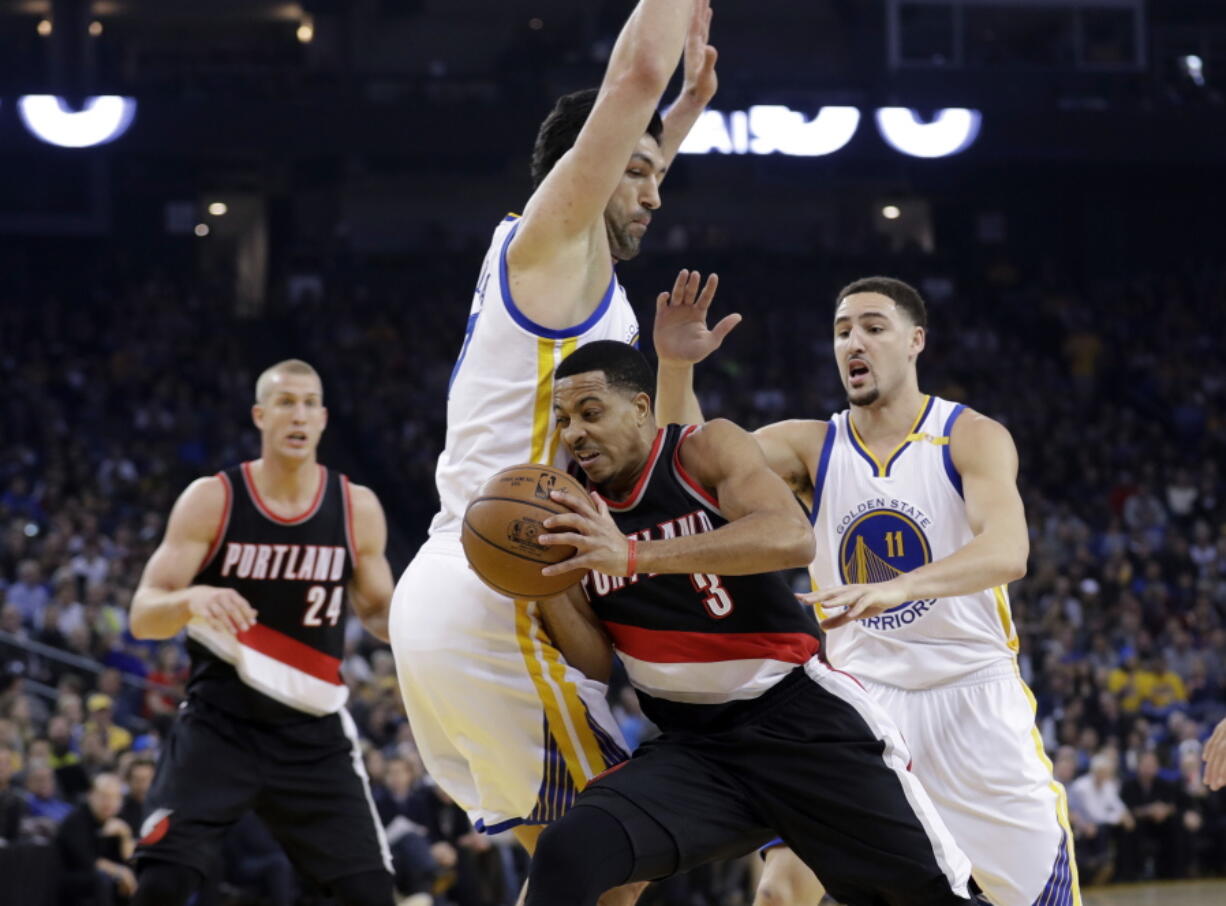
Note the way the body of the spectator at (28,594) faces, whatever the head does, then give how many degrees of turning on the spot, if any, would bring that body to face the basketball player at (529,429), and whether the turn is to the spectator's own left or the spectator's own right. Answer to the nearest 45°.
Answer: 0° — they already face them

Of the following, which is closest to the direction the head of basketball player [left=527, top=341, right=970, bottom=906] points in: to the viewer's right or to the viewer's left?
to the viewer's left

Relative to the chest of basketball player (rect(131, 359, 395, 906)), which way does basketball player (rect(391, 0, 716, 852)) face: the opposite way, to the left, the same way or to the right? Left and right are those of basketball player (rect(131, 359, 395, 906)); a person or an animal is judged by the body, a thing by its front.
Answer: to the left

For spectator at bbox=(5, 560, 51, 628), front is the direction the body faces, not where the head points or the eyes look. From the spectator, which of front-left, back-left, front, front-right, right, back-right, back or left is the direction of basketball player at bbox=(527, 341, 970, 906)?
front

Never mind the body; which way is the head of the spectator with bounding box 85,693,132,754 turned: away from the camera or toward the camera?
toward the camera

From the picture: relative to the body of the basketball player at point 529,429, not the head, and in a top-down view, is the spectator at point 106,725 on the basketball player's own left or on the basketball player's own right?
on the basketball player's own left

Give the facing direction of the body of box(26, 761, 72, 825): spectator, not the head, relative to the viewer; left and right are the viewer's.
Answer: facing the viewer

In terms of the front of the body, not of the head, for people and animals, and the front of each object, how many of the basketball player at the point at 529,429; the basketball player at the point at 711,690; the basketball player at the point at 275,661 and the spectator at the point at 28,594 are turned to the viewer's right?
1

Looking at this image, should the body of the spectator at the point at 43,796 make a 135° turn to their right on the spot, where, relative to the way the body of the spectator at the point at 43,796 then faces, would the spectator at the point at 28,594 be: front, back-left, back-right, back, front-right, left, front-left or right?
front-right

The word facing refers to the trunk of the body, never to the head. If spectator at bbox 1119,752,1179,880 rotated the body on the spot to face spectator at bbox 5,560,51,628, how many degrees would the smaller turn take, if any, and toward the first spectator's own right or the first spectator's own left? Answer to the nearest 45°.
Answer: approximately 90° to the first spectator's own right

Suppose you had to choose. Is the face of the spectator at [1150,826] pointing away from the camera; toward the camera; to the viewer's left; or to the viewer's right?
toward the camera

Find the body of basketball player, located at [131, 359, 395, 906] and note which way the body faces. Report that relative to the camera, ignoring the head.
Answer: toward the camera

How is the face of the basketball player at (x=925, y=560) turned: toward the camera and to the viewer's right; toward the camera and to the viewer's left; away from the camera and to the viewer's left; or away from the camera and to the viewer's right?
toward the camera and to the viewer's left

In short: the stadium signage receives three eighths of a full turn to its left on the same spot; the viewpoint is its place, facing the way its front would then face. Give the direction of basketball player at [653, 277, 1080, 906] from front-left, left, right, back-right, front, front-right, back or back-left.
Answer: back-right

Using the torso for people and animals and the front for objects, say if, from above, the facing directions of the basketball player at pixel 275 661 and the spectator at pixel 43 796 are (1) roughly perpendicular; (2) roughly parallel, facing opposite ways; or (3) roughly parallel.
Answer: roughly parallel

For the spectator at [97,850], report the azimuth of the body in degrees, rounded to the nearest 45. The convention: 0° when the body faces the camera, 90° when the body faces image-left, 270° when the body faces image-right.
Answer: approximately 315°

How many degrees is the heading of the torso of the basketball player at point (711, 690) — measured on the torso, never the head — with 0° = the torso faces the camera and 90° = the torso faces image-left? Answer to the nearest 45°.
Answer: approximately 45°

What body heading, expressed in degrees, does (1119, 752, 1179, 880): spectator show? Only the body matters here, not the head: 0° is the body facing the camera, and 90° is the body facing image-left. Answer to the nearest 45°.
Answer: approximately 0°
